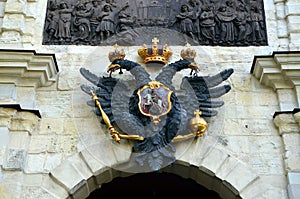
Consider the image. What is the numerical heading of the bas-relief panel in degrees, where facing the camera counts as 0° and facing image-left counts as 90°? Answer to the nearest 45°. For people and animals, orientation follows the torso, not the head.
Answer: approximately 0°

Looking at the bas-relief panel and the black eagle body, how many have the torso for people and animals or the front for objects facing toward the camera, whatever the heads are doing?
2

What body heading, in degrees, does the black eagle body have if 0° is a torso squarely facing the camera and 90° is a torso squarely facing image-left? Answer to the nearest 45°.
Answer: approximately 0°
